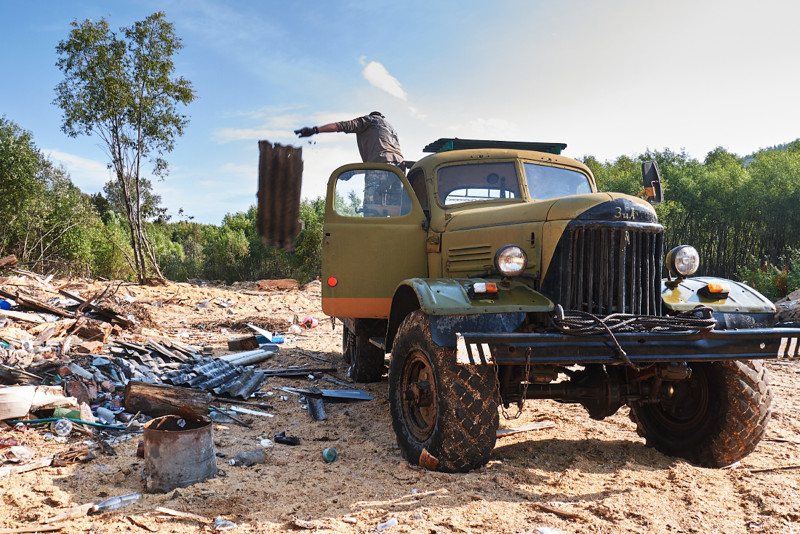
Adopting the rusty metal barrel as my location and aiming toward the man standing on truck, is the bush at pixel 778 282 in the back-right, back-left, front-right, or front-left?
front-right

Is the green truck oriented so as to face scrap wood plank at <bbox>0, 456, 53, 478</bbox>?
no

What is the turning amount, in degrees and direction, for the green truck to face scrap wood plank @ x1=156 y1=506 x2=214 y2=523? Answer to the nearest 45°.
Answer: approximately 90° to its right

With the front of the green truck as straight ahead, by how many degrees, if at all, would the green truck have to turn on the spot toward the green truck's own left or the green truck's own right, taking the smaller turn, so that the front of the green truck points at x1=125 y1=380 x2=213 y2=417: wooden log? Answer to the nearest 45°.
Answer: approximately 135° to the green truck's own right

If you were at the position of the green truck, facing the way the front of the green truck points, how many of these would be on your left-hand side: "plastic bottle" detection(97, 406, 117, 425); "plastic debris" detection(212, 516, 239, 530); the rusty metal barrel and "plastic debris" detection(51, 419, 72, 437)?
0

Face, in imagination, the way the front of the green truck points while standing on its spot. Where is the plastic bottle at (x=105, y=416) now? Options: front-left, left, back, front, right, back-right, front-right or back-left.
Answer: back-right

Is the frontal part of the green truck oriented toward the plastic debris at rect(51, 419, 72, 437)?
no

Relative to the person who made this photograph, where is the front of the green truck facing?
facing the viewer and to the right of the viewer

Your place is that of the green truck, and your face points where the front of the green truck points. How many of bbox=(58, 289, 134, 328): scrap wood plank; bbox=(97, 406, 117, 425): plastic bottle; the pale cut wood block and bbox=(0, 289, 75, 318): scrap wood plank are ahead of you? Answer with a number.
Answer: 0

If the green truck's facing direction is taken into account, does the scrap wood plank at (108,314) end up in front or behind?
behind

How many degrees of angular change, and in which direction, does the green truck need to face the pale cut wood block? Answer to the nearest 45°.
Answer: approximately 135° to its right

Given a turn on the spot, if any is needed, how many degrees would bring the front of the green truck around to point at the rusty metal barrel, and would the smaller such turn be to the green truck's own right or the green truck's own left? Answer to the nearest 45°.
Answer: approximately 90° to the green truck's own right

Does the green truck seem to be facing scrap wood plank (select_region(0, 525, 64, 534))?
no

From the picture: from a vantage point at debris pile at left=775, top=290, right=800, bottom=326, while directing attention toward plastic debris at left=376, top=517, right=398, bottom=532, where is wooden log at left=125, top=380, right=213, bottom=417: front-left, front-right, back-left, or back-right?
front-right
